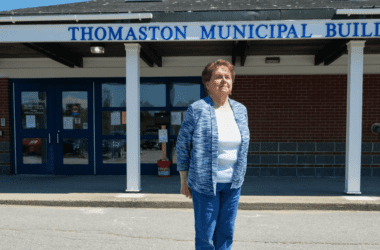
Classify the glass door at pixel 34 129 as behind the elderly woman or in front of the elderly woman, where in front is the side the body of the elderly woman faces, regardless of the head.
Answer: behind

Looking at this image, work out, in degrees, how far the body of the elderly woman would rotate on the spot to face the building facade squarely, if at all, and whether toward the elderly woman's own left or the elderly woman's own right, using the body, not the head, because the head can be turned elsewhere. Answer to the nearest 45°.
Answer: approximately 135° to the elderly woman's own left

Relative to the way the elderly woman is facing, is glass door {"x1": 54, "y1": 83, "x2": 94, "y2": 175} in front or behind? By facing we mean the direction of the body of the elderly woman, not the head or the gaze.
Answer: behind

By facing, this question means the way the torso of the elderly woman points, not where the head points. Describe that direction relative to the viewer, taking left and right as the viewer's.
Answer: facing the viewer and to the right of the viewer

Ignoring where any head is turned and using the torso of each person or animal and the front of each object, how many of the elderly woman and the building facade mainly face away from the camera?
0

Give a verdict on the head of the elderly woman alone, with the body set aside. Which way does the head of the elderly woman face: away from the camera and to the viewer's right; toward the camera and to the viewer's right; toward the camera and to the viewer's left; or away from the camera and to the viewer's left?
toward the camera and to the viewer's right

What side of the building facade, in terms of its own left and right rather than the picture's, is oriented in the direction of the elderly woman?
front

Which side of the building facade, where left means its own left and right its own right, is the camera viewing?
front
